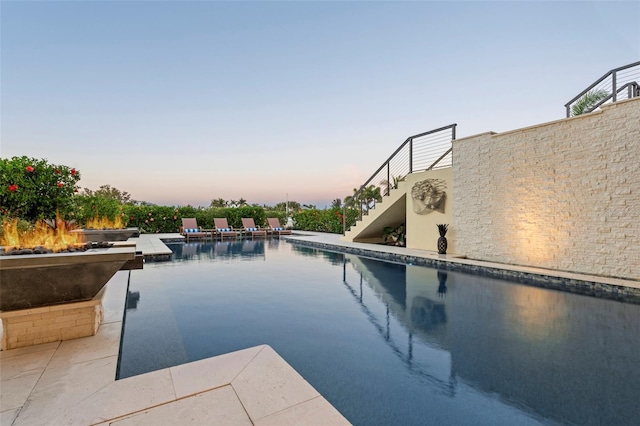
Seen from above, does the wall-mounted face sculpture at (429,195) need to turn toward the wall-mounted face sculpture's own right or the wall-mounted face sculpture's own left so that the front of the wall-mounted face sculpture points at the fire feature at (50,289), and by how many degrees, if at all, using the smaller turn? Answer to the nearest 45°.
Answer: approximately 45° to the wall-mounted face sculpture's own left

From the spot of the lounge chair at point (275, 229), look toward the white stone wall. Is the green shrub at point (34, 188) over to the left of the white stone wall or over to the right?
right

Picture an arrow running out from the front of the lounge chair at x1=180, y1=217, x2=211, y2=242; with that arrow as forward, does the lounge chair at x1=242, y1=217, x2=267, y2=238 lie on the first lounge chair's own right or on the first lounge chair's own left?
on the first lounge chair's own left

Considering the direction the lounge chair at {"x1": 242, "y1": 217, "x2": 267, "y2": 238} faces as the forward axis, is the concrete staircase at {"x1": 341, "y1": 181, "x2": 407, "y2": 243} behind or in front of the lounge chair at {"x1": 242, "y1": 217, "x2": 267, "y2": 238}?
in front

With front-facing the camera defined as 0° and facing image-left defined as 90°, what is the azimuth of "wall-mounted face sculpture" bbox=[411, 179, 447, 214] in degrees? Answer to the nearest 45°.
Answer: approximately 45°

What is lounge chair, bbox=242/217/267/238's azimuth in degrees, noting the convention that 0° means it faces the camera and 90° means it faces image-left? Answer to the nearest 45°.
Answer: approximately 315°

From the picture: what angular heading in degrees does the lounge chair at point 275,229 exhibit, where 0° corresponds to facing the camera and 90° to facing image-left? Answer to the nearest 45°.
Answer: approximately 315°
